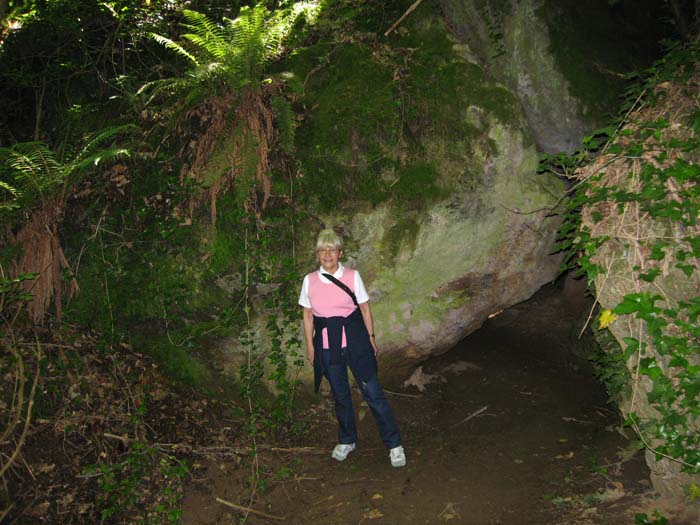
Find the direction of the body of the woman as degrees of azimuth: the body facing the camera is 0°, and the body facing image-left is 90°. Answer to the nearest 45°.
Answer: approximately 0°

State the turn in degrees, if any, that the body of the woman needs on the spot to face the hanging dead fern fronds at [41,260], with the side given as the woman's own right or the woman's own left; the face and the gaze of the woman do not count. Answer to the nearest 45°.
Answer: approximately 90° to the woman's own right

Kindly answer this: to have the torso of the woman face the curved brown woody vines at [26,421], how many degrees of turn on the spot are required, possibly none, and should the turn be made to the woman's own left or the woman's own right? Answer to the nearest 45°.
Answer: approximately 90° to the woman's own right

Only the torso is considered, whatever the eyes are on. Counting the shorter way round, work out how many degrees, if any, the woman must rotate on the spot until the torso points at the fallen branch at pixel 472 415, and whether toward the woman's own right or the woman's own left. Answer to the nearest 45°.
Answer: approximately 135° to the woman's own left

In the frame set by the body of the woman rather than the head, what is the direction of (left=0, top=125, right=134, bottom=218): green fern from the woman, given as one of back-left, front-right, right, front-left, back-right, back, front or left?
right
